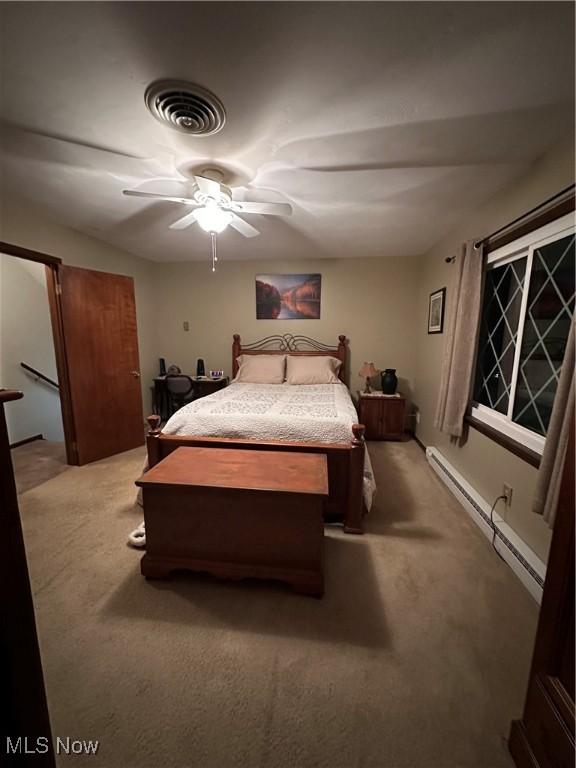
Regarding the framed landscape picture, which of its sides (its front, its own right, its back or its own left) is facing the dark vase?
left

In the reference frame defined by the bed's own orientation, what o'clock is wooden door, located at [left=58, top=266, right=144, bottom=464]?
The wooden door is roughly at 4 o'clock from the bed.

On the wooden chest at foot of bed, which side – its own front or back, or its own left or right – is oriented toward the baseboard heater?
left

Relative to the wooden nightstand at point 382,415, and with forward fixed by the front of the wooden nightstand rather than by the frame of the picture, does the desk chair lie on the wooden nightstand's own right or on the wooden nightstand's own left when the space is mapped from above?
on the wooden nightstand's own right

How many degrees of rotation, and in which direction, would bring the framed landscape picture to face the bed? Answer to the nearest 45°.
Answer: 0° — it already faces it

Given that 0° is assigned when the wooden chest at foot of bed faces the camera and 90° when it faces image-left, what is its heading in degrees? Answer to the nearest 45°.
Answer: approximately 0°

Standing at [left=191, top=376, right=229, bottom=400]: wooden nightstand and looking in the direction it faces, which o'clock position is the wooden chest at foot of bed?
The wooden chest at foot of bed is roughly at 12 o'clock from the wooden nightstand.

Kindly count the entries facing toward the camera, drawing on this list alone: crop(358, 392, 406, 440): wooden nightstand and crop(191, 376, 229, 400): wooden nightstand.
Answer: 2

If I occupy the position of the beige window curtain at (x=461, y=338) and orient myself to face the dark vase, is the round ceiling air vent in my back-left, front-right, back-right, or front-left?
back-left

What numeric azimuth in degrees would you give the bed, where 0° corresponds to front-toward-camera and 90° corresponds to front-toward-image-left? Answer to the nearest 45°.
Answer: approximately 0°

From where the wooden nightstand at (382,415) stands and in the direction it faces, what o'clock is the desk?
The desk is roughly at 3 o'clock from the wooden nightstand.
